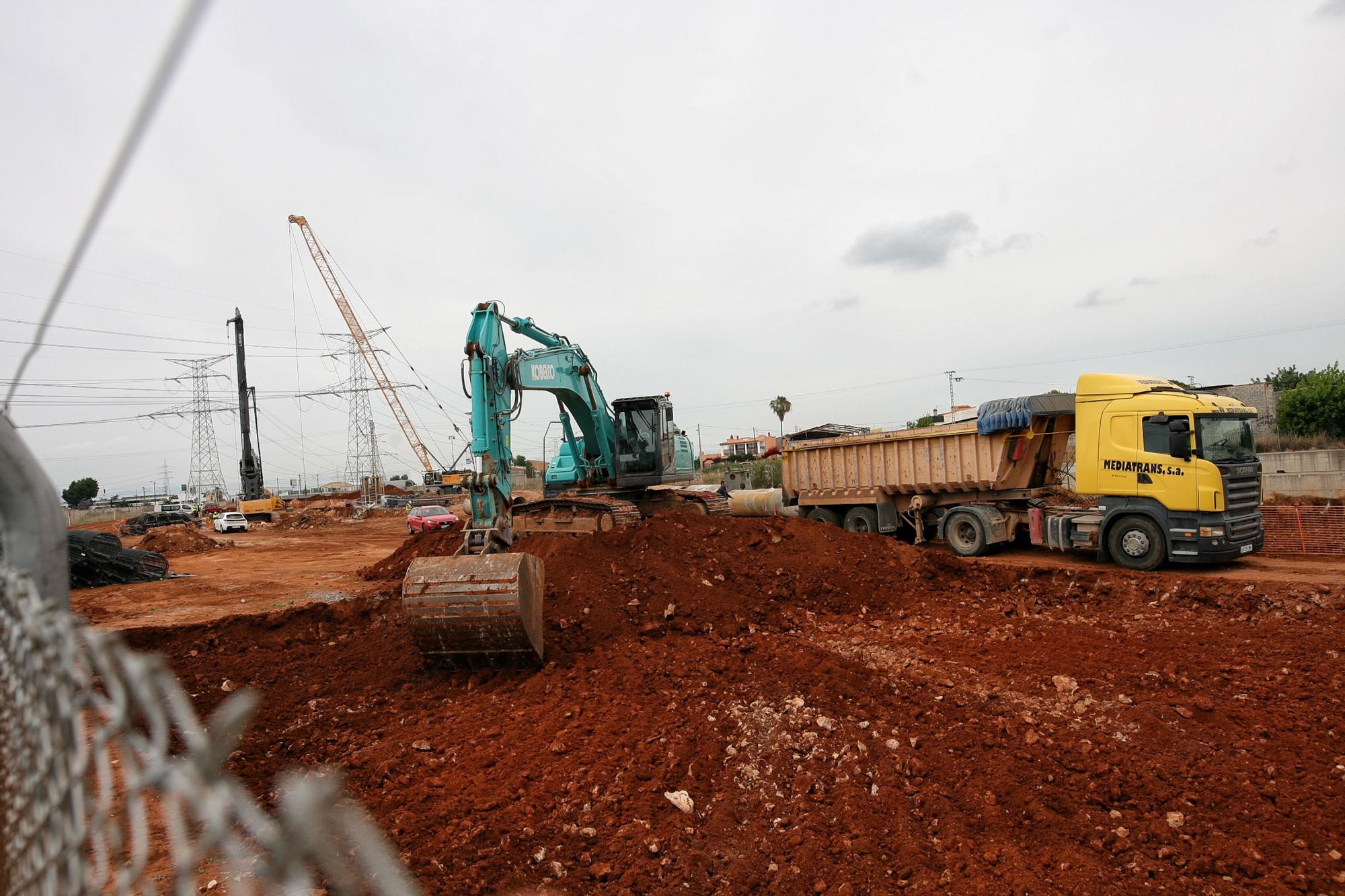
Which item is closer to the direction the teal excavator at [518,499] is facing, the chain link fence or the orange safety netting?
the chain link fence

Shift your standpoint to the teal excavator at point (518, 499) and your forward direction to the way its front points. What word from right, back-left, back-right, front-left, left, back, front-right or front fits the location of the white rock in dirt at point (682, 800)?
front-left

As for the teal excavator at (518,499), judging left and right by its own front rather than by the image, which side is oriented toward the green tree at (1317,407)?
back

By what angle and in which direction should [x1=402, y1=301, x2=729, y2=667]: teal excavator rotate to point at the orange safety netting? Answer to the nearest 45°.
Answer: approximately 135° to its left

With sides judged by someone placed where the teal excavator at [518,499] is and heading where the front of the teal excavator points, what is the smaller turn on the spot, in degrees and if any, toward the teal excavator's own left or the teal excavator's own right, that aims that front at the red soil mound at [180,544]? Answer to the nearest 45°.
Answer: approximately 90° to the teal excavator's own right

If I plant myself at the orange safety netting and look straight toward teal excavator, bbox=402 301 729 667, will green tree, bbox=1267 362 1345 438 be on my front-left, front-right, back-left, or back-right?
back-right

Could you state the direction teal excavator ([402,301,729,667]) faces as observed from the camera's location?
facing the viewer and to the left of the viewer

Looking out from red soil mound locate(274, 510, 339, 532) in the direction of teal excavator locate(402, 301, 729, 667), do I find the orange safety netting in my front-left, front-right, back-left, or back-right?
front-left

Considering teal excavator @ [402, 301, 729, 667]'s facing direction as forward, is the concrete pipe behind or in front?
behind

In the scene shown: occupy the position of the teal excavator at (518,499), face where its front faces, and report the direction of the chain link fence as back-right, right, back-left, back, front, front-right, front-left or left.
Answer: front-left
